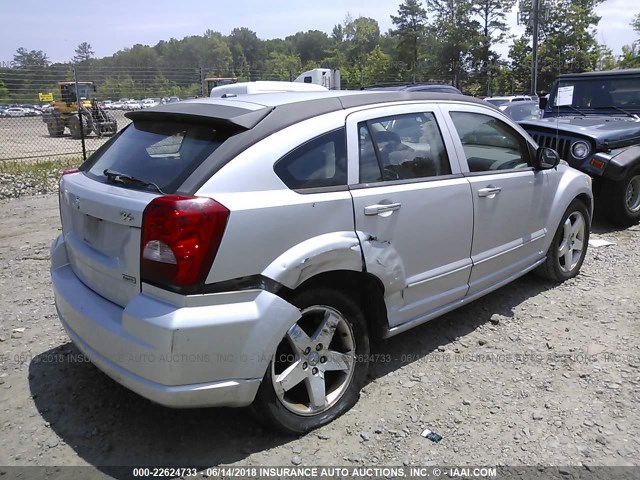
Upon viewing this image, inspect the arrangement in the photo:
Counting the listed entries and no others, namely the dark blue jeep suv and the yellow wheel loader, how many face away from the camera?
0

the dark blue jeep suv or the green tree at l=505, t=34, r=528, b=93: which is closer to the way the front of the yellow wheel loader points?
the dark blue jeep suv

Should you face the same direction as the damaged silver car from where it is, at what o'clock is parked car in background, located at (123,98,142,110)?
The parked car in background is roughly at 10 o'clock from the damaged silver car.

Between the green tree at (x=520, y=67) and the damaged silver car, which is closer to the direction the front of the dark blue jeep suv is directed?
the damaged silver car

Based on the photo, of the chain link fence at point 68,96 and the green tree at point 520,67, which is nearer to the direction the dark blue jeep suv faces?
the chain link fence

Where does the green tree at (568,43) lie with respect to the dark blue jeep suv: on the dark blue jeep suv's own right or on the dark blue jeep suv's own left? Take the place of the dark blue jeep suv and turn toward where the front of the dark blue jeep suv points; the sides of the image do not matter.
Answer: on the dark blue jeep suv's own right

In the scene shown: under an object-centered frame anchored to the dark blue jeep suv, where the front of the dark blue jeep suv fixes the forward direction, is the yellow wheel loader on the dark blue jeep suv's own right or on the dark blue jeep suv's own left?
on the dark blue jeep suv's own right

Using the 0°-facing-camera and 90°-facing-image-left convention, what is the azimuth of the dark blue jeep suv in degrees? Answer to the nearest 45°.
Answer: approximately 45°

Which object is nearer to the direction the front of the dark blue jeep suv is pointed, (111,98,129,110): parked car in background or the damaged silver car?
the damaged silver car

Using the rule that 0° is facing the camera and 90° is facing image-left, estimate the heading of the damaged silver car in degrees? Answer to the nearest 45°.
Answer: approximately 225°

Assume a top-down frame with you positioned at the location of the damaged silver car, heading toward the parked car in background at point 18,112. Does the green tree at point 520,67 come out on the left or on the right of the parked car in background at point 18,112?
right
